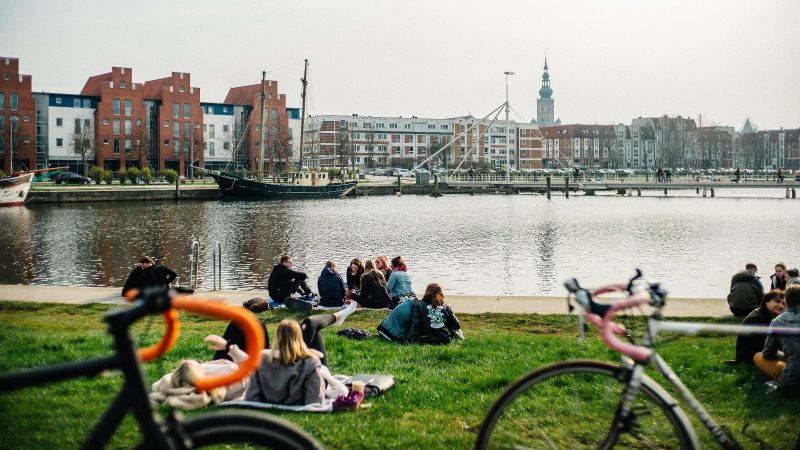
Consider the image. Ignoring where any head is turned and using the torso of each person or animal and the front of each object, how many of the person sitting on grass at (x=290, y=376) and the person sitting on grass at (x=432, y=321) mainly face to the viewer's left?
0

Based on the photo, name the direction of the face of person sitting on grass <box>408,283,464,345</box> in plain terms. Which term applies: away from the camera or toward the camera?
away from the camera

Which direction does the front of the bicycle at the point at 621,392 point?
to the viewer's left

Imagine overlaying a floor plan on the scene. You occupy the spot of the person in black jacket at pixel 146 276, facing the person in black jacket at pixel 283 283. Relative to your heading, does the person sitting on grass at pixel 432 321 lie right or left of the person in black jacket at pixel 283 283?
right

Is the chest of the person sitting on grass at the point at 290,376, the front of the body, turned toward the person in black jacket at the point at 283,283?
yes

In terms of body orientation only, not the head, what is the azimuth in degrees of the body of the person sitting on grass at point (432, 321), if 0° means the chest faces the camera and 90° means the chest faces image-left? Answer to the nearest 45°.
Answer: approximately 180°

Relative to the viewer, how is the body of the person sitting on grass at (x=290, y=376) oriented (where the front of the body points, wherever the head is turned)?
away from the camera

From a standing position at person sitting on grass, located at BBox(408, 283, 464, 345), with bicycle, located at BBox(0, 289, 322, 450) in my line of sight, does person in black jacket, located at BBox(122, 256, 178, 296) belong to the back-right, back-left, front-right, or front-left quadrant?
back-right

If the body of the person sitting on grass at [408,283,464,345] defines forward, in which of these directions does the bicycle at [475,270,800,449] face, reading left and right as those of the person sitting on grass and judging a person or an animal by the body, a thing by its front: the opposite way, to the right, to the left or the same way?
to the left

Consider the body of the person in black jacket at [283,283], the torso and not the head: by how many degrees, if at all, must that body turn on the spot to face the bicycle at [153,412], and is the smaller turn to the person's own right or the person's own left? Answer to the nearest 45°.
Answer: approximately 135° to the person's own right

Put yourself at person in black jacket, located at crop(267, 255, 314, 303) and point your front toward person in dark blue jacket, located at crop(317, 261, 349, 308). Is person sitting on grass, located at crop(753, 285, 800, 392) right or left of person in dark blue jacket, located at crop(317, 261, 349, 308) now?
right
